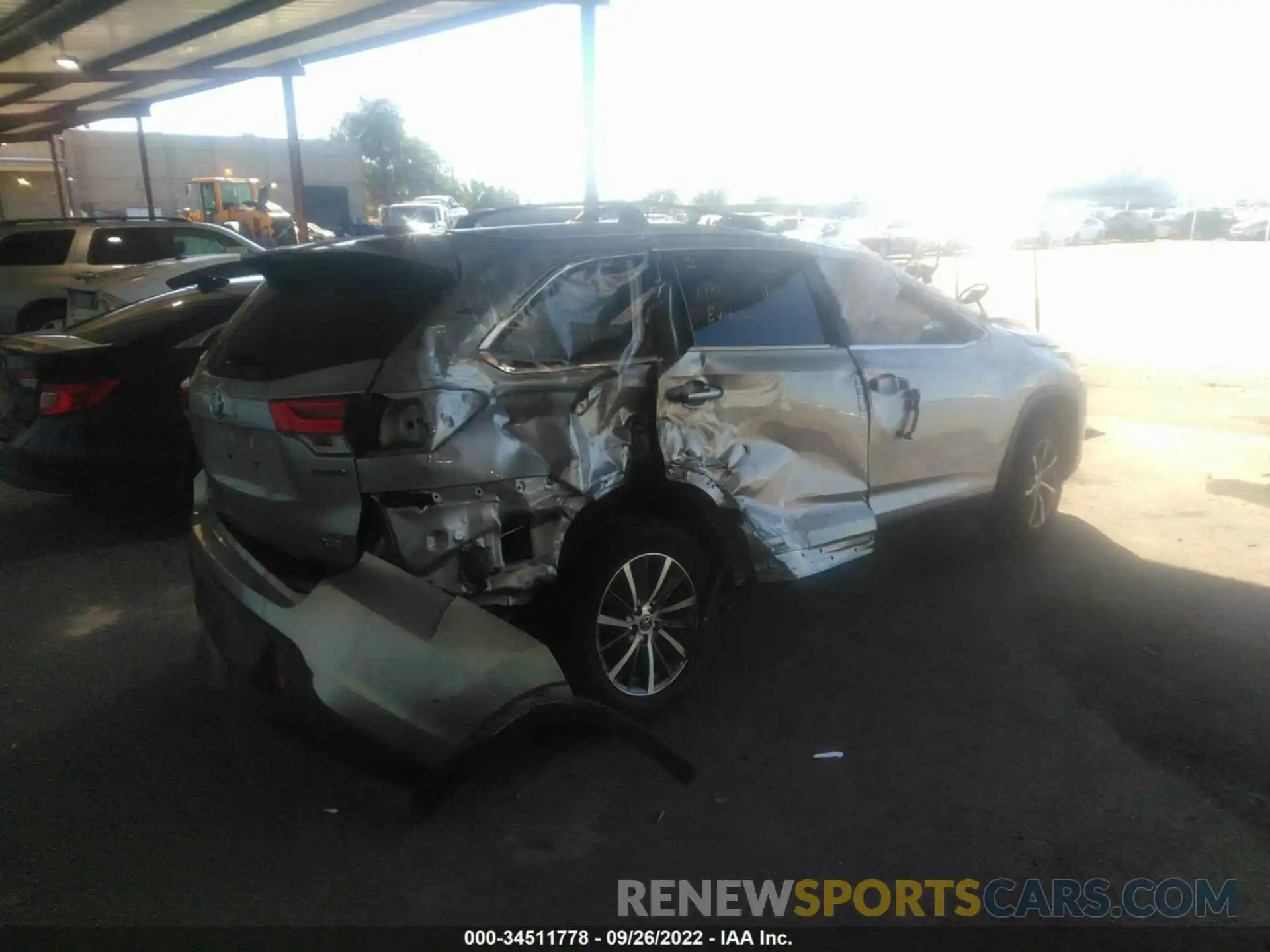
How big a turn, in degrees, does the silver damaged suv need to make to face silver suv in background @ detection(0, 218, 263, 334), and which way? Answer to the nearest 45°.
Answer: approximately 90° to its left

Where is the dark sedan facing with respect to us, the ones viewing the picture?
facing away from the viewer and to the right of the viewer

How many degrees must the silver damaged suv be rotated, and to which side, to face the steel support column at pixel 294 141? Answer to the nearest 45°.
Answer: approximately 45° to its left

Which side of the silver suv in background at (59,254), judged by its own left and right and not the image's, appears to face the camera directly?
right

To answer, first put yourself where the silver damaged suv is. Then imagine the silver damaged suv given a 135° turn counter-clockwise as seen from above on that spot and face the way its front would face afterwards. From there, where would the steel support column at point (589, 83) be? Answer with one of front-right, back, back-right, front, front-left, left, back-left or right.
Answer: right

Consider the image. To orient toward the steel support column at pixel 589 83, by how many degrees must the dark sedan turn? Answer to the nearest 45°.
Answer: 0° — it already faces it

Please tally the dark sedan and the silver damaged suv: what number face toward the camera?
0

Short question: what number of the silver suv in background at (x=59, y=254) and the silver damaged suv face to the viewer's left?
0

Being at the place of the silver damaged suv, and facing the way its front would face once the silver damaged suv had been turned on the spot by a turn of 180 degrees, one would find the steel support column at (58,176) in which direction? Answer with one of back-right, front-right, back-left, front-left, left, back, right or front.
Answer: right

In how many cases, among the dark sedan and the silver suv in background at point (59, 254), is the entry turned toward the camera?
0
